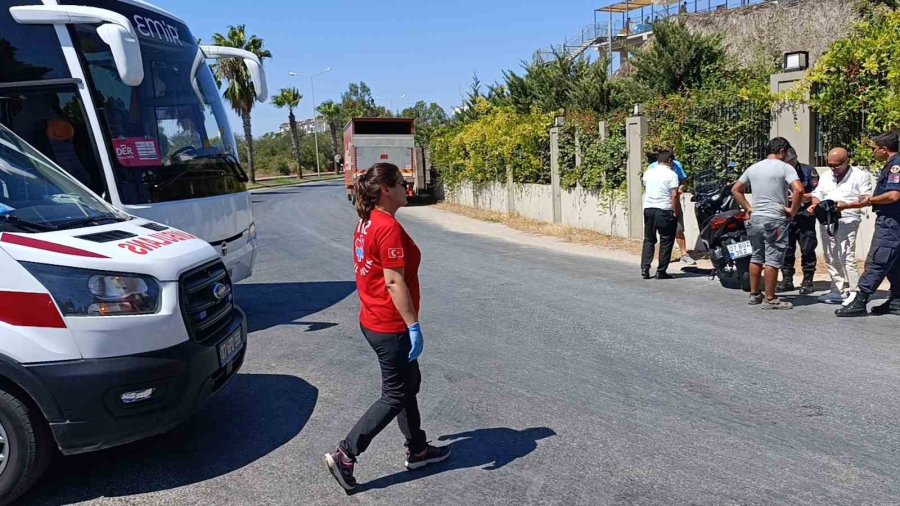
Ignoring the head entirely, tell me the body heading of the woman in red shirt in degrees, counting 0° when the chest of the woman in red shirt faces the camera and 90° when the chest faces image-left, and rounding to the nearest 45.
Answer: approximately 270°

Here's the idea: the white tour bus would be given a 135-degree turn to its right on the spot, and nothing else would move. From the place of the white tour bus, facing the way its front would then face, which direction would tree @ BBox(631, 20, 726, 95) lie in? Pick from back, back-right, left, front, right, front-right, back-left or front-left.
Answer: back-right

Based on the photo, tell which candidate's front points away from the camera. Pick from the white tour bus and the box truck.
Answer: the box truck

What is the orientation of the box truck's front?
away from the camera

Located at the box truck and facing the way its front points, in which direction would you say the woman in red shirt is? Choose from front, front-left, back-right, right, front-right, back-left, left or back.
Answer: back

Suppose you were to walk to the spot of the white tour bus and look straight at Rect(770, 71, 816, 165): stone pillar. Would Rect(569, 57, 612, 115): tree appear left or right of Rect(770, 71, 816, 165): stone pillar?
left

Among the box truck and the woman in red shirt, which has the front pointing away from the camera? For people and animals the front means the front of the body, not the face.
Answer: the box truck

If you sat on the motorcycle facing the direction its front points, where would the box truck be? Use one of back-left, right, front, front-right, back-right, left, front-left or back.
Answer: front

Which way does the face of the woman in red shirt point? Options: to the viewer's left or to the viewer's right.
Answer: to the viewer's right

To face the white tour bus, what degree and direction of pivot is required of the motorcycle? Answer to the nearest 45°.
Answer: approximately 90° to its left

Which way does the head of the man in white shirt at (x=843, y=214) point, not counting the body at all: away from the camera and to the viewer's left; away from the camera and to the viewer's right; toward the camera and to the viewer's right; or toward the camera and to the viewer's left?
toward the camera and to the viewer's left

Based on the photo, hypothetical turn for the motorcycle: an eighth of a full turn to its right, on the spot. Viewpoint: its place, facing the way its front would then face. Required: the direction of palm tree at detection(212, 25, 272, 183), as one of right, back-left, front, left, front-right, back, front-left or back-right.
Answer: front-left

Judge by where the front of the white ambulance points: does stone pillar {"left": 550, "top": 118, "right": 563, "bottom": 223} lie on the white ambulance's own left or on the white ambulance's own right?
on the white ambulance's own left

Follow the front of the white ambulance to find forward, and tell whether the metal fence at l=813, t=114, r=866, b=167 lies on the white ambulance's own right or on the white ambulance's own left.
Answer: on the white ambulance's own left
